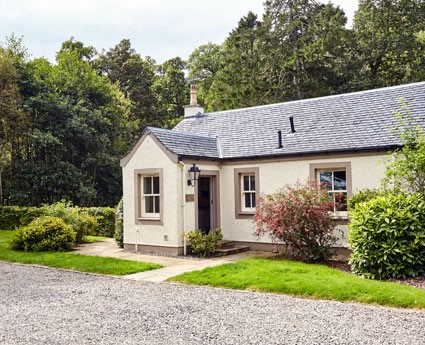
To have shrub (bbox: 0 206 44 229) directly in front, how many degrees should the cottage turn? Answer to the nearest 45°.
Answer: approximately 90° to its right

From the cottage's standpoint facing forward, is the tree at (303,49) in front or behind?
behind

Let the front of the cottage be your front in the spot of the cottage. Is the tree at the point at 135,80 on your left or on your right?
on your right

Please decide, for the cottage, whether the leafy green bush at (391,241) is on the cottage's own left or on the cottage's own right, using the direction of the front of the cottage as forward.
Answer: on the cottage's own left

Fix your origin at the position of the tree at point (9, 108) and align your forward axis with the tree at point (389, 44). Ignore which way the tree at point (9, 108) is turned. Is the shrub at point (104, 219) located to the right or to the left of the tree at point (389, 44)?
right

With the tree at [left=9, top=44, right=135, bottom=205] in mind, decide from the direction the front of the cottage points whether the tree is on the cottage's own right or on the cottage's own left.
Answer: on the cottage's own right

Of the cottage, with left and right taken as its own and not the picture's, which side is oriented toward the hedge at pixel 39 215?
right

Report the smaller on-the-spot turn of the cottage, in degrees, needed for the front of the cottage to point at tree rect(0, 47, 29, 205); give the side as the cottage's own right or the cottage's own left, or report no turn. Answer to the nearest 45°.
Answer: approximately 90° to the cottage's own right

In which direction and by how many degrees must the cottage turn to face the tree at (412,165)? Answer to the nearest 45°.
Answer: approximately 90° to its left

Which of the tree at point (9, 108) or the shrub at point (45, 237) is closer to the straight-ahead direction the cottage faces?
the shrub

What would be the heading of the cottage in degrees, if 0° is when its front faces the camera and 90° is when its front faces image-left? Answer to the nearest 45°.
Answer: approximately 45°

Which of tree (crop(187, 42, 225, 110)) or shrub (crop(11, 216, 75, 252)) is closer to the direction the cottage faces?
the shrub

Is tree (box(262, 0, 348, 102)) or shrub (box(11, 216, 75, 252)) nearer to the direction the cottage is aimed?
the shrub
